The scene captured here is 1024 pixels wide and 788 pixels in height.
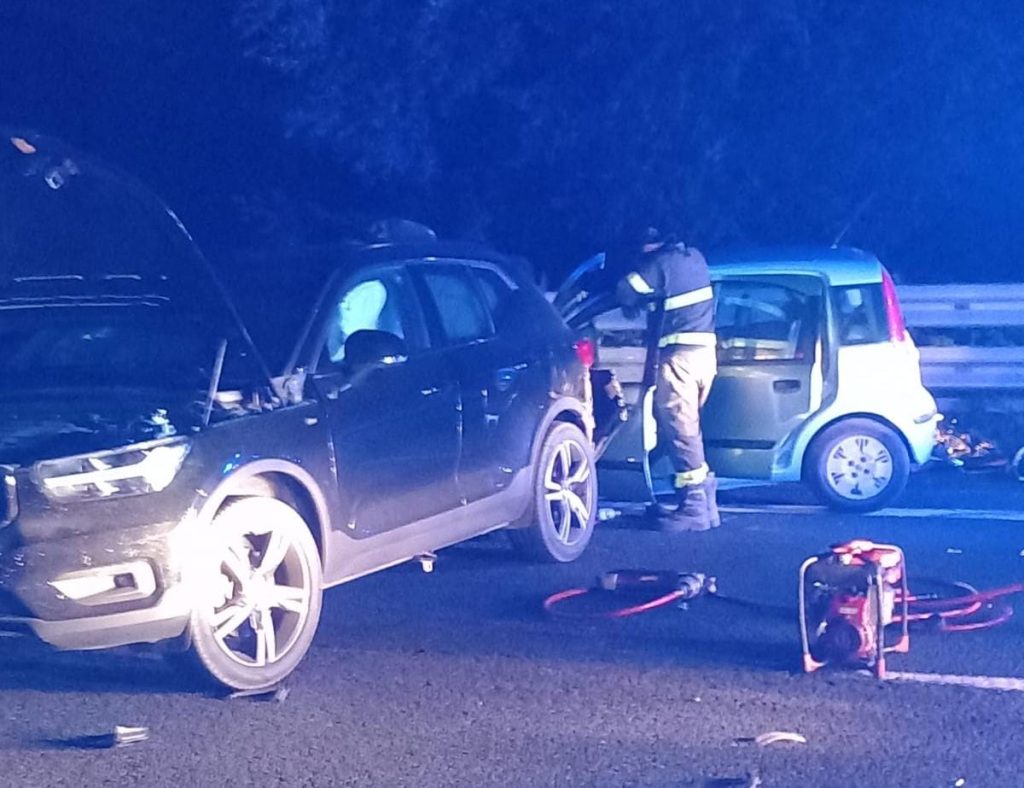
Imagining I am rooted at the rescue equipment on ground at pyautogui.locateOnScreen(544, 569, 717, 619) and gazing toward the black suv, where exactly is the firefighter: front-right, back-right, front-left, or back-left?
back-right

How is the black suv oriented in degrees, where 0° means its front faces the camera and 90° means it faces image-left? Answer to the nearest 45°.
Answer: approximately 45°

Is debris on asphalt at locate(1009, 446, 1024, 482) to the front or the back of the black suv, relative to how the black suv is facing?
to the back

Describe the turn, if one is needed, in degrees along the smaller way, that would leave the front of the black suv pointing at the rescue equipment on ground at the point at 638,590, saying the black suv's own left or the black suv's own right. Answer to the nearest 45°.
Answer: approximately 135° to the black suv's own left
